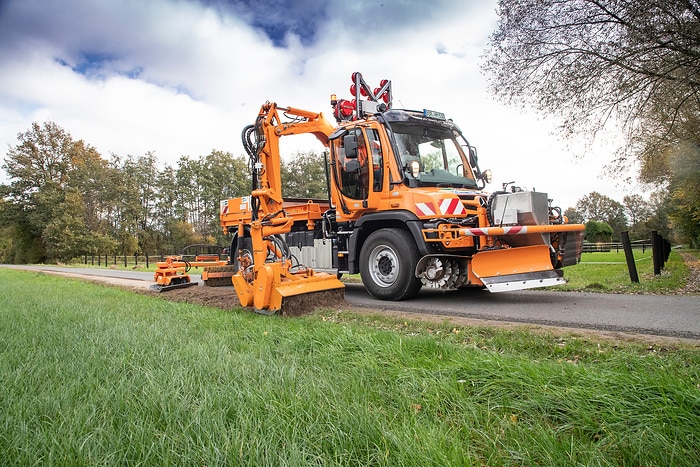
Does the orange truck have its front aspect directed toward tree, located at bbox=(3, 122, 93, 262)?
no

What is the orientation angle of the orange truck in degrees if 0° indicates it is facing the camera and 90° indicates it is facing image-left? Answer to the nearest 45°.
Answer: approximately 315°
